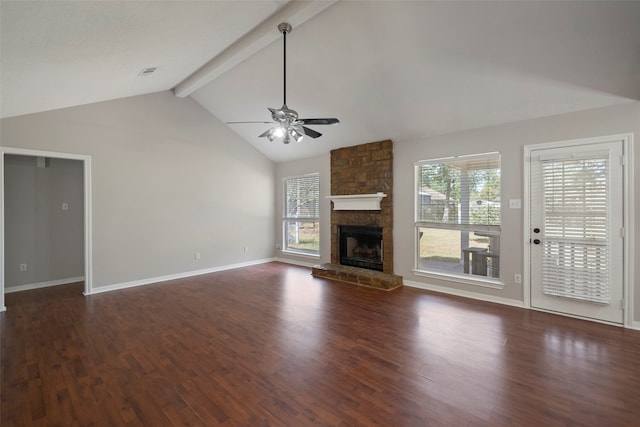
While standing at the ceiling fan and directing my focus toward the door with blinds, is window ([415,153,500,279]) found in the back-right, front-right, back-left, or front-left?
front-left

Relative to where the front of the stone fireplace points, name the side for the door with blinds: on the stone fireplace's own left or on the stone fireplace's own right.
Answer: on the stone fireplace's own left

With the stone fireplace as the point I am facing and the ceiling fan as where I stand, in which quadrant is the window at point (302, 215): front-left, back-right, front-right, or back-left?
front-left

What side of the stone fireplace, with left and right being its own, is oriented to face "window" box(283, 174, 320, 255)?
right

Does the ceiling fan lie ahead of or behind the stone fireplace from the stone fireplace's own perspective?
ahead

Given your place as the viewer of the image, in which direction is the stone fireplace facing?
facing the viewer and to the left of the viewer

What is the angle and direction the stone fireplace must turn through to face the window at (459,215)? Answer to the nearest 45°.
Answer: approximately 90° to its left

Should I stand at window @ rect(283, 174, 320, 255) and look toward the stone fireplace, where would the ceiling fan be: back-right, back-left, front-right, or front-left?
front-right

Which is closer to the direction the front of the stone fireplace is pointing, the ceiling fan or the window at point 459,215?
the ceiling fan

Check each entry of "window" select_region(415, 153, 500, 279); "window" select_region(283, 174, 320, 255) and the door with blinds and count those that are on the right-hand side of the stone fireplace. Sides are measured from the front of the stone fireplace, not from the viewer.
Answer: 1

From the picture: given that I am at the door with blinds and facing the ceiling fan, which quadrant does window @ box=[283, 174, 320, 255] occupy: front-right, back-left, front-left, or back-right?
front-right
